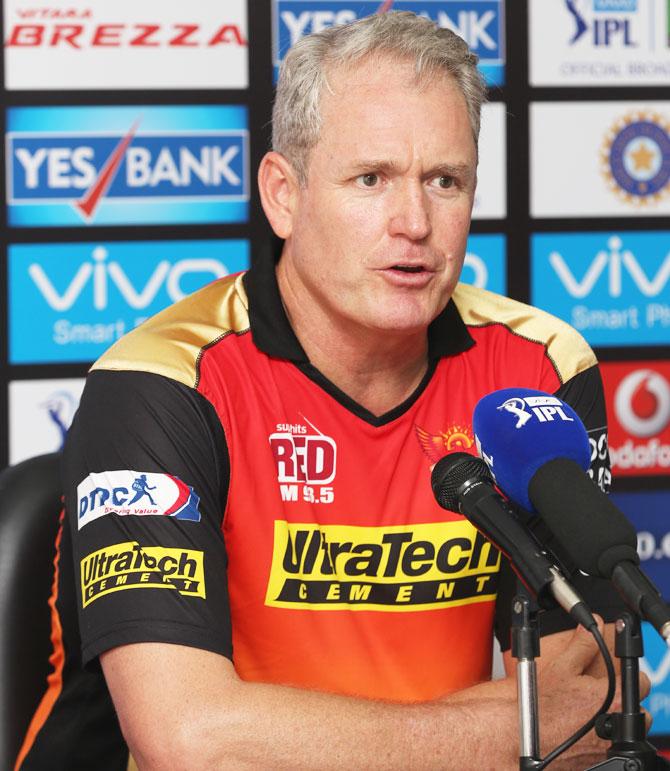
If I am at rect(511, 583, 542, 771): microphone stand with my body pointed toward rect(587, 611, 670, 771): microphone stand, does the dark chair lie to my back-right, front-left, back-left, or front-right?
back-left

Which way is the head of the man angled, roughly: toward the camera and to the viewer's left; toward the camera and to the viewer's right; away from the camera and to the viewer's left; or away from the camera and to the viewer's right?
toward the camera and to the viewer's right

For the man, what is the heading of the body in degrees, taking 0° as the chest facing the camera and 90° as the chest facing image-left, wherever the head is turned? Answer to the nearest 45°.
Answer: approximately 315°
